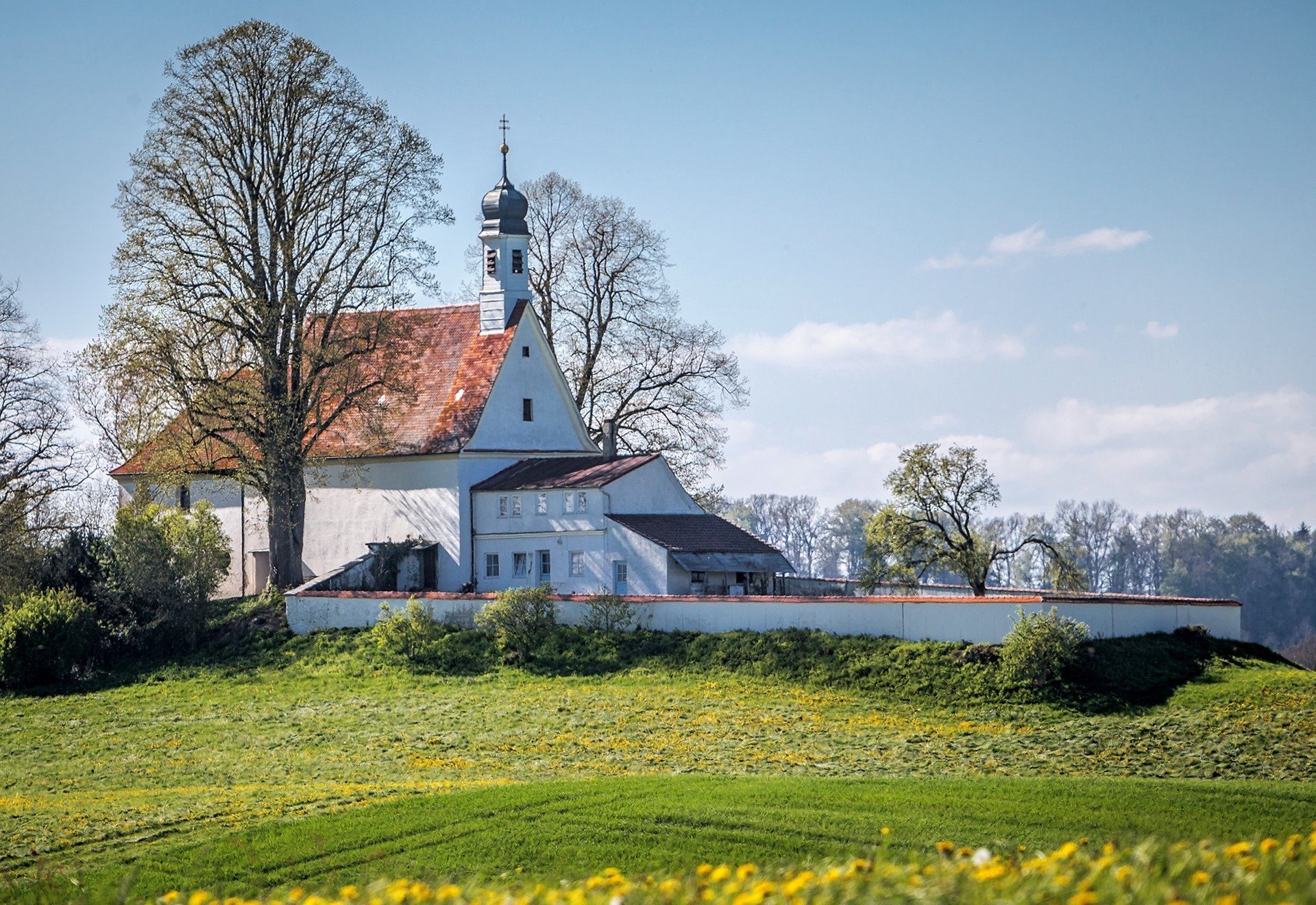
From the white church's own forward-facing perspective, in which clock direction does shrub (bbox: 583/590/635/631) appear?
The shrub is roughly at 1 o'clock from the white church.

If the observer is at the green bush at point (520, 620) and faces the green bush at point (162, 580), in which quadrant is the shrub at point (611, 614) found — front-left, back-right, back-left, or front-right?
back-right

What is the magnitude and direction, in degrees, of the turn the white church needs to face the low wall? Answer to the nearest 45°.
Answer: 0° — it already faces it

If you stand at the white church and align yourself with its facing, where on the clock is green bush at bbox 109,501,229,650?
The green bush is roughly at 4 o'clock from the white church.

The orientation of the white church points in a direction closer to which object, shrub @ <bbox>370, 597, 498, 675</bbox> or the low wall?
the low wall

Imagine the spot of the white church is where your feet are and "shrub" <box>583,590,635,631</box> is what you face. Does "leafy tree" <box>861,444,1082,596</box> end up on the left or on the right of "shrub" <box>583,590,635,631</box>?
left

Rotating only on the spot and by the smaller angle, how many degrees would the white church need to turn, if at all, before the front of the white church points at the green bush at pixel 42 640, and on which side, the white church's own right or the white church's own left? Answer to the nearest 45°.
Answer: approximately 90° to the white church's own right

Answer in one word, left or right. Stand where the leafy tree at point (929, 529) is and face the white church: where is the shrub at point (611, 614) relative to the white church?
left

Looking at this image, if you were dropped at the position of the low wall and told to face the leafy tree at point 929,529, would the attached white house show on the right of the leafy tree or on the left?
left

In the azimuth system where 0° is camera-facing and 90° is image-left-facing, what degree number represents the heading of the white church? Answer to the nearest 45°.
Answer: approximately 315°

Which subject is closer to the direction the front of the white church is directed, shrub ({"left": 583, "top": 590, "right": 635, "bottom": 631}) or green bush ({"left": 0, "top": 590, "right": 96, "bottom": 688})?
the shrub

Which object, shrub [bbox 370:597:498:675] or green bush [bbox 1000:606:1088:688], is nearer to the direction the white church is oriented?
the green bush

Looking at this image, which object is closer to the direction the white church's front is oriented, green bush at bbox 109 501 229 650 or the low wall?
the low wall

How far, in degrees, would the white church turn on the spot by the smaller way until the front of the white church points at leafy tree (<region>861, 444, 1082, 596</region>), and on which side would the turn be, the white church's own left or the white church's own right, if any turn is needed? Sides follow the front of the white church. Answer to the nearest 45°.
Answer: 0° — it already faces it
